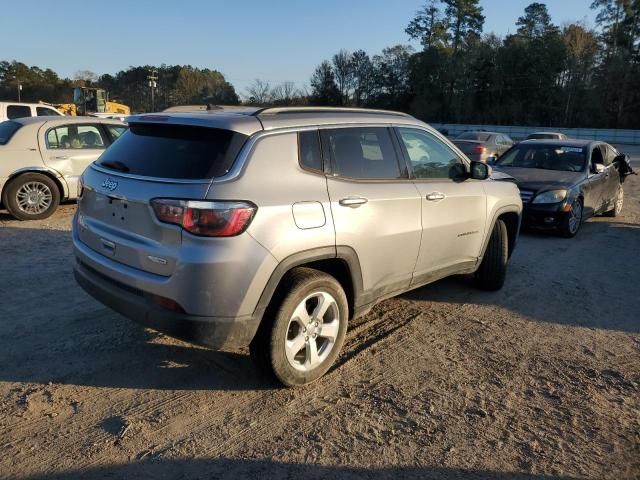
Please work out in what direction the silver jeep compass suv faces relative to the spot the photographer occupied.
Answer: facing away from the viewer and to the right of the viewer

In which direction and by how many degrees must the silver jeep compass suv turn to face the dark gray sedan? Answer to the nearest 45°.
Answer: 0° — it already faces it

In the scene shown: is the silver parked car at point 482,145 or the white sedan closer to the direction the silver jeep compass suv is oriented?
the silver parked car

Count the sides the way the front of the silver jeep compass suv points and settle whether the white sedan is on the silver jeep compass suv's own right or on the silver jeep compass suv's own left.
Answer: on the silver jeep compass suv's own left

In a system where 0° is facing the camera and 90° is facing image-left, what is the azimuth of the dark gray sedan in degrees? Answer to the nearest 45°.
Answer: approximately 45°

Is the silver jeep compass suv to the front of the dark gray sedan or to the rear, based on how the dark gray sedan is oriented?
to the front

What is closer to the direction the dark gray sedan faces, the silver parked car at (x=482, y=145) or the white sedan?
the white sedan

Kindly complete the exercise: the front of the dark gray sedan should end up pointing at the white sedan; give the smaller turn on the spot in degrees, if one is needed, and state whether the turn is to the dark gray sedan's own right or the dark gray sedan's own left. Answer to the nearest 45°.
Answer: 0° — it already faces it

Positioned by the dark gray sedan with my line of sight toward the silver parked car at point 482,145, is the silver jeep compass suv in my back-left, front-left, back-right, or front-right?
back-left

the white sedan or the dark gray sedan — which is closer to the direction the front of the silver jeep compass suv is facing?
the dark gray sedan

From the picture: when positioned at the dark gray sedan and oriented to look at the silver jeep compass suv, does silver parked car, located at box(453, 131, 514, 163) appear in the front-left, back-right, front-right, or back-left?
back-right

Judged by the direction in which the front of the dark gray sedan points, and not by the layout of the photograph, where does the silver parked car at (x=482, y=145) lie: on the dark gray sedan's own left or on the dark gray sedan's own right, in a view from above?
on the dark gray sedan's own right
